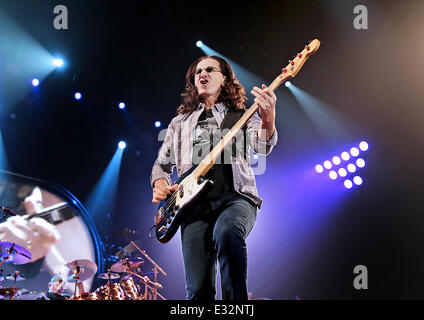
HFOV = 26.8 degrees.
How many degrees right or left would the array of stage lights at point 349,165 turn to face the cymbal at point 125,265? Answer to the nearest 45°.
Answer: approximately 45° to its right

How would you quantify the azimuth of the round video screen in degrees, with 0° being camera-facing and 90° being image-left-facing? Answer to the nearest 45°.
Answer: approximately 0°

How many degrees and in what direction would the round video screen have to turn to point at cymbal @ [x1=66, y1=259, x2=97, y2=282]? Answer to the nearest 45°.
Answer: approximately 45° to its left

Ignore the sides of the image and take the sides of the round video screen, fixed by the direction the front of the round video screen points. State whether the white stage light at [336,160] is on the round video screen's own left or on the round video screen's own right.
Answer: on the round video screen's own left
